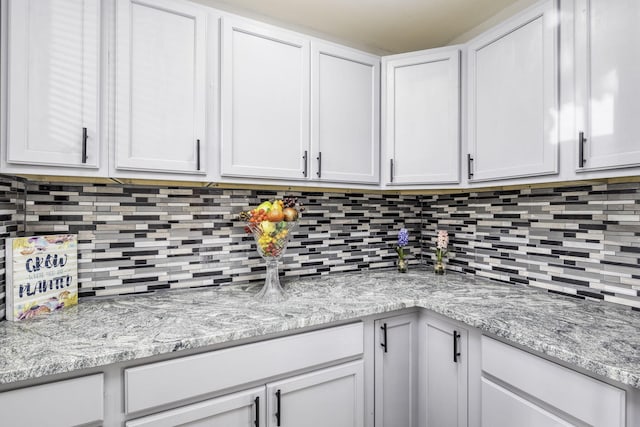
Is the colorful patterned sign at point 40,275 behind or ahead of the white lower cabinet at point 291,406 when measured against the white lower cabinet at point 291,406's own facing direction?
behind

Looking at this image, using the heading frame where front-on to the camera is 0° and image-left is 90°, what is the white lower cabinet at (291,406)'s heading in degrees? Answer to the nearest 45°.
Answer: approximately 315°

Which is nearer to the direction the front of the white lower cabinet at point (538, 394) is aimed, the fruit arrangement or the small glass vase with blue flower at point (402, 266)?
the fruit arrangement

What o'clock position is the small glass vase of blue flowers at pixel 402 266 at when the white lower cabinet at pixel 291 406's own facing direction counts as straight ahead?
The small glass vase of blue flowers is roughly at 9 o'clock from the white lower cabinet.

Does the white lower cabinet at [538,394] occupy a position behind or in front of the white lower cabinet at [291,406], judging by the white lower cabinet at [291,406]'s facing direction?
in front

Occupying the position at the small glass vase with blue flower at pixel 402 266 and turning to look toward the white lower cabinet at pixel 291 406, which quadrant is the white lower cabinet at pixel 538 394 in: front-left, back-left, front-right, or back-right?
front-left

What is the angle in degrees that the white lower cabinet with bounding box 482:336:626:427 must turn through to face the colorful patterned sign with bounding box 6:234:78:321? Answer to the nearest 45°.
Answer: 0° — it already faces it

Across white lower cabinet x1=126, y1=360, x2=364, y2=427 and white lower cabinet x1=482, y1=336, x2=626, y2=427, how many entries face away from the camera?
0

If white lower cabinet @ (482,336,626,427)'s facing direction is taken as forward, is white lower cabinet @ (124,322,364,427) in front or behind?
in front

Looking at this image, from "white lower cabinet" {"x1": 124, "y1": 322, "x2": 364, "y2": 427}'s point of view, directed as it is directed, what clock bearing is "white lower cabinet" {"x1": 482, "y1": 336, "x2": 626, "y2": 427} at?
"white lower cabinet" {"x1": 482, "y1": 336, "x2": 626, "y2": 427} is roughly at 11 o'clock from "white lower cabinet" {"x1": 124, "y1": 322, "x2": 364, "y2": 427}.

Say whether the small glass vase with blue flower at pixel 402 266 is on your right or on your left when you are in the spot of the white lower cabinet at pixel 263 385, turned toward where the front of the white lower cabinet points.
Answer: on your left
